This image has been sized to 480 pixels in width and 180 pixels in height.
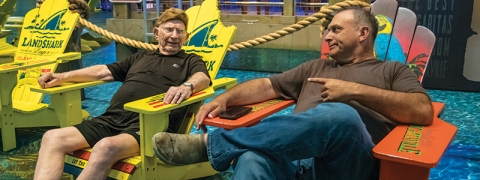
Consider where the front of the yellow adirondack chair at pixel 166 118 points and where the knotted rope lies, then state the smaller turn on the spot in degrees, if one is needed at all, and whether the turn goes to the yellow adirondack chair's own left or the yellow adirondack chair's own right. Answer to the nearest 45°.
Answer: approximately 135° to the yellow adirondack chair's own right

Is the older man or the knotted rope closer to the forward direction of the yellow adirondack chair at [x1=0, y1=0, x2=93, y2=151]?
the older man

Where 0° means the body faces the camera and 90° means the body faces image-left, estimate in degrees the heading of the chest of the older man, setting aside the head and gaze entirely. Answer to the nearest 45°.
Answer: approximately 45°

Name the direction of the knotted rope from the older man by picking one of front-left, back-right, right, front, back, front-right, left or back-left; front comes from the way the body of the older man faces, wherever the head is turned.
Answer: back-right

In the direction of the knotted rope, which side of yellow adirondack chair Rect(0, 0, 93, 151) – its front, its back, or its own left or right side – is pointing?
back

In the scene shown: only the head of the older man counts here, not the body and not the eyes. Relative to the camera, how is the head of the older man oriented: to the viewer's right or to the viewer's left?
to the viewer's right

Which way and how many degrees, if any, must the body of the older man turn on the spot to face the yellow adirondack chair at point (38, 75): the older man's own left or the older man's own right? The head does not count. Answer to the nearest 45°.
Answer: approximately 90° to the older man's own right

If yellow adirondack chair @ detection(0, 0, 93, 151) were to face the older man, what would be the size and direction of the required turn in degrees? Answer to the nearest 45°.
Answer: approximately 45° to its left
